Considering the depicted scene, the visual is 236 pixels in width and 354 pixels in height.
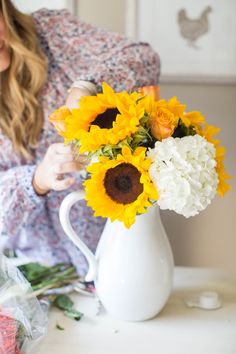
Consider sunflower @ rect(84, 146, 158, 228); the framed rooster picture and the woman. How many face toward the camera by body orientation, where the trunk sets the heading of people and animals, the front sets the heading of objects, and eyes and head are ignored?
3

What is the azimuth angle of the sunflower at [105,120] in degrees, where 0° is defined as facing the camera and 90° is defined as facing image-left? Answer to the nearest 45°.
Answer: approximately 45°

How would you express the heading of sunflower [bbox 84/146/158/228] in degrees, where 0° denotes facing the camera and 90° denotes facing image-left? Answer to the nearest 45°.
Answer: approximately 0°

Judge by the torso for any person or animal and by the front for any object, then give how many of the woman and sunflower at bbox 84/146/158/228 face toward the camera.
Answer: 2

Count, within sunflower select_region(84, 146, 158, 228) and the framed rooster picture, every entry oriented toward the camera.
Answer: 2
